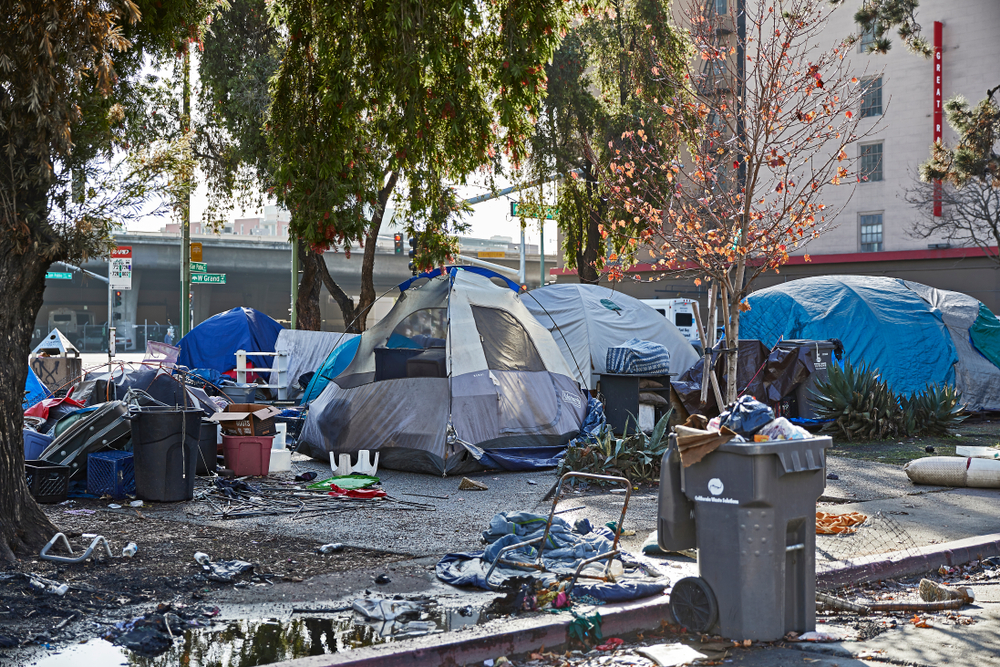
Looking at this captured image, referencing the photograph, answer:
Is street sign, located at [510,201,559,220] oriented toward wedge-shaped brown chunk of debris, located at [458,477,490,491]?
yes

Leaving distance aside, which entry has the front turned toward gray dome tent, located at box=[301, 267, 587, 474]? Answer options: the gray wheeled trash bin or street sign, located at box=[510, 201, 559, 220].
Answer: the street sign

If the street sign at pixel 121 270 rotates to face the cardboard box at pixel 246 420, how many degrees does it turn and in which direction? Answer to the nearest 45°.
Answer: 0° — it already faces it

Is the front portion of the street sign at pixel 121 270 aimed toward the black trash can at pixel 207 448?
yes

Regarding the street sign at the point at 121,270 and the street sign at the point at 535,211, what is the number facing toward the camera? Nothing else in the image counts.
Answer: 2

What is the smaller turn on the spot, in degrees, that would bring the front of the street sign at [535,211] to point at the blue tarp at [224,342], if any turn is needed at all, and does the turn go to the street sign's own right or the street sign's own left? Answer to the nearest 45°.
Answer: approximately 90° to the street sign's own right

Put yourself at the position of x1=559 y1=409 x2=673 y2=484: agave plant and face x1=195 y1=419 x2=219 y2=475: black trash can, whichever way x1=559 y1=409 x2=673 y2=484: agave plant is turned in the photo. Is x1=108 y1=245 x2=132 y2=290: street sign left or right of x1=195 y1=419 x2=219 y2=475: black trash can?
right

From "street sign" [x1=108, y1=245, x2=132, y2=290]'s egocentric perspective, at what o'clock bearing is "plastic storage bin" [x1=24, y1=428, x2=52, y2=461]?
The plastic storage bin is roughly at 12 o'clock from the street sign.

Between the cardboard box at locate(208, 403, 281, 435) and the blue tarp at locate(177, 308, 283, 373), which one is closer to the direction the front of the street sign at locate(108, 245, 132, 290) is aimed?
the cardboard box

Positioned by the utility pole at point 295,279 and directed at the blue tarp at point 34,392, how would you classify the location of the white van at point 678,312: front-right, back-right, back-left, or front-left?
back-left

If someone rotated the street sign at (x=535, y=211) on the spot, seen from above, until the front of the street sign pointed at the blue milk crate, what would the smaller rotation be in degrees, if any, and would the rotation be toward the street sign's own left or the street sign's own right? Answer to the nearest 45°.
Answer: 0° — it already faces it

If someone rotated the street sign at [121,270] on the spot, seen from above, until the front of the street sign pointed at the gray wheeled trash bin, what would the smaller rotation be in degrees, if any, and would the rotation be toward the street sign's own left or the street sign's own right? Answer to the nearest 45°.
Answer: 0° — it already faces it

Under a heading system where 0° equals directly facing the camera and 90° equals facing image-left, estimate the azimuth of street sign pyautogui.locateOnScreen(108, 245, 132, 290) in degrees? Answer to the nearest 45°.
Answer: approximately 0°

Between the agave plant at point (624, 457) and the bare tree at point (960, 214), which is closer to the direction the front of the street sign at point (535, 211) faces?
the agave plant

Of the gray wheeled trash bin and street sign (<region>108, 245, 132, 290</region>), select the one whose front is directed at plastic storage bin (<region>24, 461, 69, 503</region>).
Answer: the street sign
